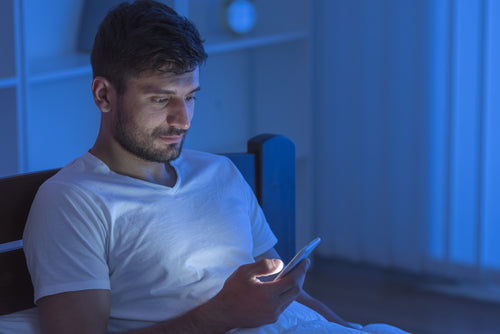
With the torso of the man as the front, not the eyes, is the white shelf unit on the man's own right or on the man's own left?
on the man's own left

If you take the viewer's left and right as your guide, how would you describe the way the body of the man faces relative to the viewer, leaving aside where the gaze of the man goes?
facing the viewer and to the right of the viewer
